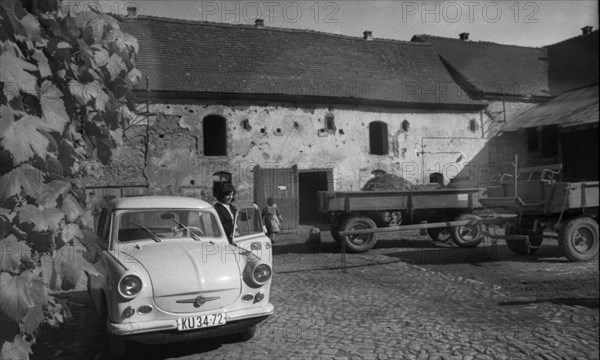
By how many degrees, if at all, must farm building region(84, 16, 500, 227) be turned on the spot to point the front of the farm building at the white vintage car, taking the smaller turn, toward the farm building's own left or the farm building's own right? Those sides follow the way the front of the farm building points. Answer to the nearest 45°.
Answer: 0° — it already faces it

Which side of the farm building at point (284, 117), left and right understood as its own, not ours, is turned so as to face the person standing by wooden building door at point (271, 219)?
front

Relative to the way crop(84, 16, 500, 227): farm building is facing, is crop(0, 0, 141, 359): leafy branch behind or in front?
in front

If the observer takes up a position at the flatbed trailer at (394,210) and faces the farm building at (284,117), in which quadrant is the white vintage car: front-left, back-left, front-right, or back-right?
back-left

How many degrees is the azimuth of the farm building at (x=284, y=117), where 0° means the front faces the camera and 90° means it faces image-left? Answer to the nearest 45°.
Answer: approximately 0°

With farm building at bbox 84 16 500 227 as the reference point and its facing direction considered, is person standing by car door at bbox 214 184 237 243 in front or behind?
in front

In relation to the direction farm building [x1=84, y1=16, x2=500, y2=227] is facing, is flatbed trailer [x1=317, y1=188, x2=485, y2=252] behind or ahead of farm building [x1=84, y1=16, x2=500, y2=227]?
ahead
